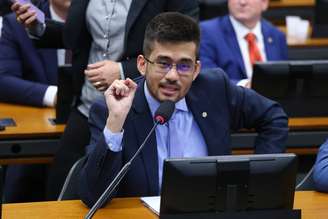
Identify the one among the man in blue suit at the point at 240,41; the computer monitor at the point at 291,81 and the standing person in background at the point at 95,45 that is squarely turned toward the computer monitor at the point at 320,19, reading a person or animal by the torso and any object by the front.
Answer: the computer monitor at the point at 291,81

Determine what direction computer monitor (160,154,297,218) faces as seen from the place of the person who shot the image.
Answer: facing away from the viewer

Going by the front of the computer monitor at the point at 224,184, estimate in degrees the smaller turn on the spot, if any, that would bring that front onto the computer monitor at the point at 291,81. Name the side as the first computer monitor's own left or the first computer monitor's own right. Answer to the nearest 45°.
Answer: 0° — it already faces it

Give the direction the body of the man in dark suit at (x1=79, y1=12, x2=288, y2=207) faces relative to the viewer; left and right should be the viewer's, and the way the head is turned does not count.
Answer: facing the viewer

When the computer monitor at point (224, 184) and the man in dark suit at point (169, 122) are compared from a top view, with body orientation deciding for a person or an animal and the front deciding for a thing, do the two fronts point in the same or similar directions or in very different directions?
very different directions

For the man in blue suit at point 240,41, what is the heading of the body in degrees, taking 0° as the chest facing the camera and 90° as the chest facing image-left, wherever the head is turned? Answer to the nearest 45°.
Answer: approximately 0°

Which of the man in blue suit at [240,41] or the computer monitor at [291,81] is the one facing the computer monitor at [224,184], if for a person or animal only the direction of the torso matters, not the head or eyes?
the man in blue suit

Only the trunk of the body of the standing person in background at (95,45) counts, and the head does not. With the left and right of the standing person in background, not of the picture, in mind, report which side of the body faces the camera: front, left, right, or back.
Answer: front

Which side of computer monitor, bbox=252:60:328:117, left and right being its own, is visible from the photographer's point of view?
back

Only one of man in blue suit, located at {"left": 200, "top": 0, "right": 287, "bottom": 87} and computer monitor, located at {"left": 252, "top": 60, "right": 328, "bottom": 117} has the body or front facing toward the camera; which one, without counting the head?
the man in blue suit

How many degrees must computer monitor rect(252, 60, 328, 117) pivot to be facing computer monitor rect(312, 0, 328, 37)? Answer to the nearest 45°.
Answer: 0° — it already faces it

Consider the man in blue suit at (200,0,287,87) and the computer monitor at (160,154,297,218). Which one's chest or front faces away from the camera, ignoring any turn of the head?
the computer monitor

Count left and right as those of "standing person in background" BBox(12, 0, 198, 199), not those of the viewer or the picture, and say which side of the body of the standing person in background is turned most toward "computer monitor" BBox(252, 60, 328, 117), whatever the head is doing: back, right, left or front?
left

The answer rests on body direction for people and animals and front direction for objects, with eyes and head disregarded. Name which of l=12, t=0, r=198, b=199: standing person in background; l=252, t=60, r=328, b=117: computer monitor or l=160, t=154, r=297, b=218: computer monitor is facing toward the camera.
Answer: the standing person in background

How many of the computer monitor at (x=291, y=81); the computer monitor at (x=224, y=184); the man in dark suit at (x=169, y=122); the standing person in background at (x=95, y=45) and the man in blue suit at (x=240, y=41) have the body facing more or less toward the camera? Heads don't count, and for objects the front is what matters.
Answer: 3

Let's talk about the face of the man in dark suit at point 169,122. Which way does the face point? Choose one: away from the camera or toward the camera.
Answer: toward the camera

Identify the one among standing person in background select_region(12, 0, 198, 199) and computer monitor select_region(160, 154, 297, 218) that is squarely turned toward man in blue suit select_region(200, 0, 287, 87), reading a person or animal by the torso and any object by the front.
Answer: the computer monitor
